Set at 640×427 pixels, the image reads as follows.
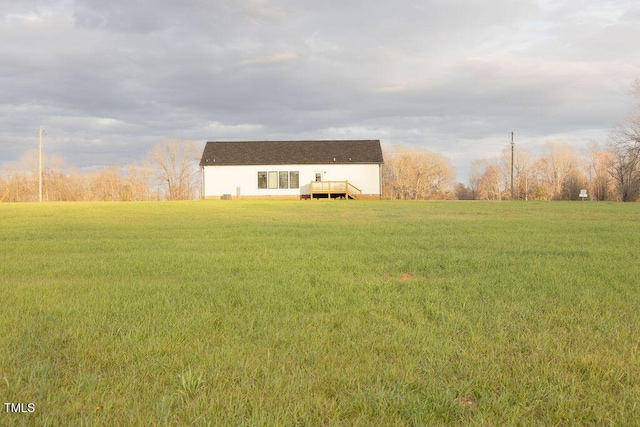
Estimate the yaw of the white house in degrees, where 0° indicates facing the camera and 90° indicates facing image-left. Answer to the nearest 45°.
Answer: approximately 180°
